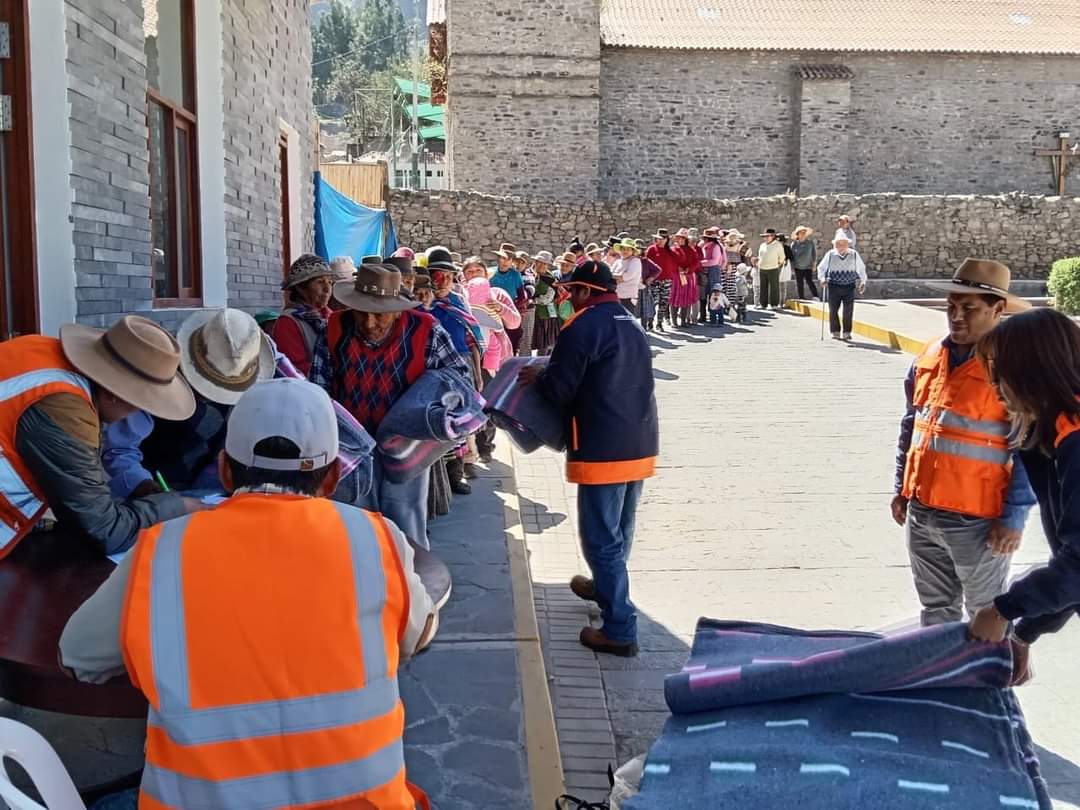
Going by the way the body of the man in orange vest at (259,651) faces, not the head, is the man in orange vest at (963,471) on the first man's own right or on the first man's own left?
on the first man's own right

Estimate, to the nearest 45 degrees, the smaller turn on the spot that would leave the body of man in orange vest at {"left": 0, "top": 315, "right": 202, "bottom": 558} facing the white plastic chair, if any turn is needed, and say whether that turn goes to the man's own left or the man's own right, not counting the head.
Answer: approximately 90° to the man's own right

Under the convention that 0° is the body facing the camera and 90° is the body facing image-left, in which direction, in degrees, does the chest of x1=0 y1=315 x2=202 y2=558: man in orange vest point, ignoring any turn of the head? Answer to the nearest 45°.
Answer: approximately 270°

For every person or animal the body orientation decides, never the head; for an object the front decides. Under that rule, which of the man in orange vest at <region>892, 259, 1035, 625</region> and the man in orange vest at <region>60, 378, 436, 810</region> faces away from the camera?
the man in orange vest at <region>60, 378, 436, 810</region>

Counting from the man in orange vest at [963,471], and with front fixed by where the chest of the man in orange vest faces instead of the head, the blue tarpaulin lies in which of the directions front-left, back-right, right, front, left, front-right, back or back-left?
right

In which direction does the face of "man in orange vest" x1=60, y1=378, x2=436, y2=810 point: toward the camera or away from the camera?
away from the camera
